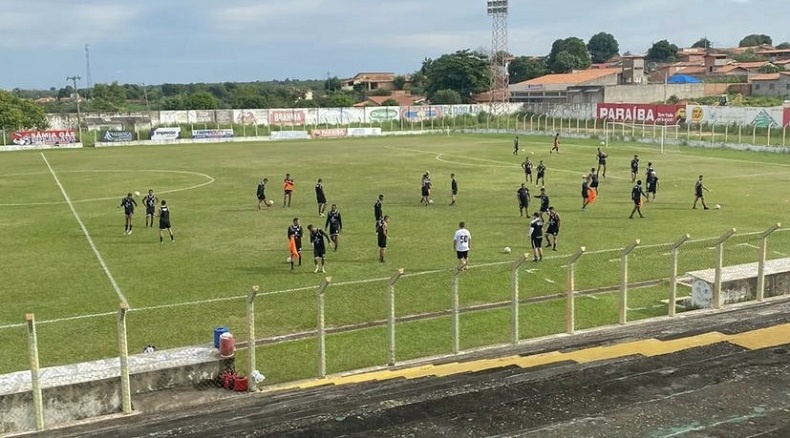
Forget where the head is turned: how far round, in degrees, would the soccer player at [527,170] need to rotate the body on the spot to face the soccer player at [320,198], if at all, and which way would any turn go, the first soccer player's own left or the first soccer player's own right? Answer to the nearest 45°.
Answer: approximately 45° to the first soccer player's own right

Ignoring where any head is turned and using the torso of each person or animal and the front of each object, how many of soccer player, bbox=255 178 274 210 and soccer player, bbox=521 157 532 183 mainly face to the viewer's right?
1

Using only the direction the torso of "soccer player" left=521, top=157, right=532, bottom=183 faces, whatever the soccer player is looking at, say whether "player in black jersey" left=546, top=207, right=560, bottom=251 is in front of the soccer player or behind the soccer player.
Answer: in front

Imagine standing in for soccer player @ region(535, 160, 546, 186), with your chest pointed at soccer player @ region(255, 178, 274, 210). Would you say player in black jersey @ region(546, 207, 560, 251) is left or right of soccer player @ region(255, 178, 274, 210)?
left

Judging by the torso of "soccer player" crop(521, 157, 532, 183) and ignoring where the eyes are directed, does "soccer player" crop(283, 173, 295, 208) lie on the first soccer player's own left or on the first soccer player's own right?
on the first soccer player's own right

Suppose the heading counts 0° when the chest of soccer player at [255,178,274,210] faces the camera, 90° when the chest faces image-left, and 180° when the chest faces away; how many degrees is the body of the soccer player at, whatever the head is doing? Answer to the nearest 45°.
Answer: approximately 270°

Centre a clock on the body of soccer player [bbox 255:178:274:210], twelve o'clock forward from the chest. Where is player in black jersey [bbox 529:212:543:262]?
The player in black jersey is roughly at 2 o'clock from the soccer player.

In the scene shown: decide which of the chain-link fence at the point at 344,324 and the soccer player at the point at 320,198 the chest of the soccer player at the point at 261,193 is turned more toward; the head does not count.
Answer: the soccer player

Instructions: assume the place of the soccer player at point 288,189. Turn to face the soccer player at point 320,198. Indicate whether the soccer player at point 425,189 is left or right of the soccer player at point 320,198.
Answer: left

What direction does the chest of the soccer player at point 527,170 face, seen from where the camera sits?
toward the camera

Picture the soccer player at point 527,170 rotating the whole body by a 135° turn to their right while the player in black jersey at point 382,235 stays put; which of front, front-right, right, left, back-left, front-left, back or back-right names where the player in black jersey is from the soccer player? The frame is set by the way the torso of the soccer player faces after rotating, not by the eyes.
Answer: back-left
